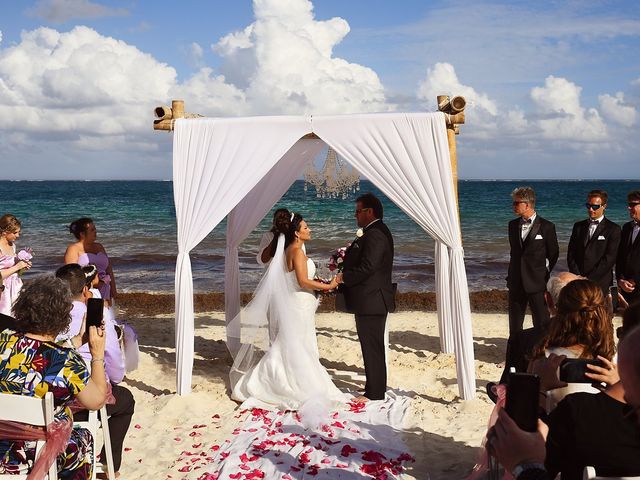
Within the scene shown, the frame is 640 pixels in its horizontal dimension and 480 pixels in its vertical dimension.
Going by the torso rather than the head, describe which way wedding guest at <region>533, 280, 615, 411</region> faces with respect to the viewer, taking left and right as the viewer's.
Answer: facing away from the viewer

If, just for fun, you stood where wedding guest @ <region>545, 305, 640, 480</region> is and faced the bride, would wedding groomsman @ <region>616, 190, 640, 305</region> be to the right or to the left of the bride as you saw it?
right

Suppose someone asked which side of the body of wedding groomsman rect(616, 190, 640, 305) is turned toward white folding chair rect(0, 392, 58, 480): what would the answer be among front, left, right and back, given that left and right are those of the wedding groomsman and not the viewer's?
front

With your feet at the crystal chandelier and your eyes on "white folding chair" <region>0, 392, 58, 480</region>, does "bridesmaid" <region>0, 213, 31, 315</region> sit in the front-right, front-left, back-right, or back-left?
front-right

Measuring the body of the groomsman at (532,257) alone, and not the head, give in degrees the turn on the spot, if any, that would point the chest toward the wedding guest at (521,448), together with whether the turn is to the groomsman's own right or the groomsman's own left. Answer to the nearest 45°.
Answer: approximately 45° to the groomsman's own left

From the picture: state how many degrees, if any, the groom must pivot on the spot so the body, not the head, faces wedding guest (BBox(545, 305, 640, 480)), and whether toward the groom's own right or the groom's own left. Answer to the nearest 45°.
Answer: approximately 90° to the groom's own left

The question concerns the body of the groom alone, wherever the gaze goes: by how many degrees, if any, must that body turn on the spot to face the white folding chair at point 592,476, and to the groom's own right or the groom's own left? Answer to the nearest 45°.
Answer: approximately 90° to the groom's own left

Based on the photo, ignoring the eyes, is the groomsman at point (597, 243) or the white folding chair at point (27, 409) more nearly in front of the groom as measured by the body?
the white folding chair

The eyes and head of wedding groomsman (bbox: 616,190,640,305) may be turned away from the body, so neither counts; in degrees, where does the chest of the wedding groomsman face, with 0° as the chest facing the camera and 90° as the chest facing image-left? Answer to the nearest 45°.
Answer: approximately 45°

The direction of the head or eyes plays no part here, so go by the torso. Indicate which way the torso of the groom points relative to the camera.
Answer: to the viewer's left

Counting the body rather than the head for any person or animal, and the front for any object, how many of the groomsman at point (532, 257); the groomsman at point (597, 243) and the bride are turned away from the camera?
0

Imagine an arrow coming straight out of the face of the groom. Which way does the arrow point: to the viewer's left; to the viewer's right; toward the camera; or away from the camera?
to the viewer's left

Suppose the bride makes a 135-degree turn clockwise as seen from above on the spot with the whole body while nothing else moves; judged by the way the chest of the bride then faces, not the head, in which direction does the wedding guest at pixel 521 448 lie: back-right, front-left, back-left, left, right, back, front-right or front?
front-left

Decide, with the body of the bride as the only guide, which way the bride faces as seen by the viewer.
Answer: to the viewer's right

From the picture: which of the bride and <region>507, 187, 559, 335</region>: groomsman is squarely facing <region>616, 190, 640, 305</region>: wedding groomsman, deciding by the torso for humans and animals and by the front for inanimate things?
the bride

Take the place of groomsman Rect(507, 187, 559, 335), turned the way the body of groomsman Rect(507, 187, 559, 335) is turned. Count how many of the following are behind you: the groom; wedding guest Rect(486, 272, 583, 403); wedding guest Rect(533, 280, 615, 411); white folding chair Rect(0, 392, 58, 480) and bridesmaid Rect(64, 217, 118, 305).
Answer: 0

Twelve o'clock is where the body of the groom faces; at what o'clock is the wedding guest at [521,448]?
The wedding guest is roughly at 9 o'clock from the groom.

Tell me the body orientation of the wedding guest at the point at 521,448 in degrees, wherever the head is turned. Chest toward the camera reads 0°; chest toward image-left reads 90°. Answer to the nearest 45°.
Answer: approximately 135°

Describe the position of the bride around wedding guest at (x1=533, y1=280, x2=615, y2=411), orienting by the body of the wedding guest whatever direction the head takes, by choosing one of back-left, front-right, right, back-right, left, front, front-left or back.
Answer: front-left

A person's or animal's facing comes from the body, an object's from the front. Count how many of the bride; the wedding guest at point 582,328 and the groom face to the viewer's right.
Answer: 1

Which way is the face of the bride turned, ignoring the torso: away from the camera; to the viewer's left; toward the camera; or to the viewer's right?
to the viewer's right

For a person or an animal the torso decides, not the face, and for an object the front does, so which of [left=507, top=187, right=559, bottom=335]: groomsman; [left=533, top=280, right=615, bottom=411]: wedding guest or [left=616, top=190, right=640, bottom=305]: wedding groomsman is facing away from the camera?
[left=533, top=280, right=615, bottom=411]: wedding guest

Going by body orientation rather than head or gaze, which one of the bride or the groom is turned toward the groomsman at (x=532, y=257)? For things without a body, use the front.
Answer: the bride
